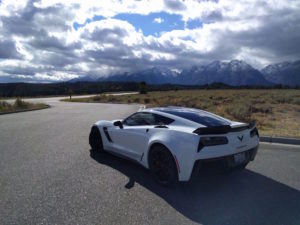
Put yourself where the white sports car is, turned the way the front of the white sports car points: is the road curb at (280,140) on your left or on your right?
on your right

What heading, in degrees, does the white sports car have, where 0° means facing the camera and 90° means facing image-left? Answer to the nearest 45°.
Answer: approximately 135°
